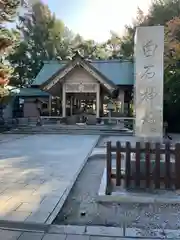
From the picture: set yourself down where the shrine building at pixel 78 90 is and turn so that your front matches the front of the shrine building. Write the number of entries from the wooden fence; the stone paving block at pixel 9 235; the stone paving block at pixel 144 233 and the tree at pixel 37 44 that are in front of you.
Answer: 3

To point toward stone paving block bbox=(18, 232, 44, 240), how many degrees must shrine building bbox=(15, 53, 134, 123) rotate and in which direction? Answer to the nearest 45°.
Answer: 0° — it already faces it

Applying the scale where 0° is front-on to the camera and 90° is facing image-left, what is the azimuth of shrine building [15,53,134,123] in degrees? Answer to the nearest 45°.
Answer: approximately 0°

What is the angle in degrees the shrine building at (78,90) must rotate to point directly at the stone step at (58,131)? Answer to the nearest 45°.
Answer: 0° — it already faces it

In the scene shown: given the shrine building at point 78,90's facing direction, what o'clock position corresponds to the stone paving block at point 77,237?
The stone paving block is roughly at 12 o'clock from the shrine building.

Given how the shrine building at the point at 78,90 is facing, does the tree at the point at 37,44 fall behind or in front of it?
behind

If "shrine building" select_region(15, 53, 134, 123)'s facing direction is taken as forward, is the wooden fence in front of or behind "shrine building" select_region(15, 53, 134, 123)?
in front

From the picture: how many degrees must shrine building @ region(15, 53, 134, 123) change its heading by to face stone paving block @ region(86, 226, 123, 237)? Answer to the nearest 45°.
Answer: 0° — it already faces it

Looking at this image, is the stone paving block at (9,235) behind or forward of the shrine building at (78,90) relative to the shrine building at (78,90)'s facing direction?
forward
